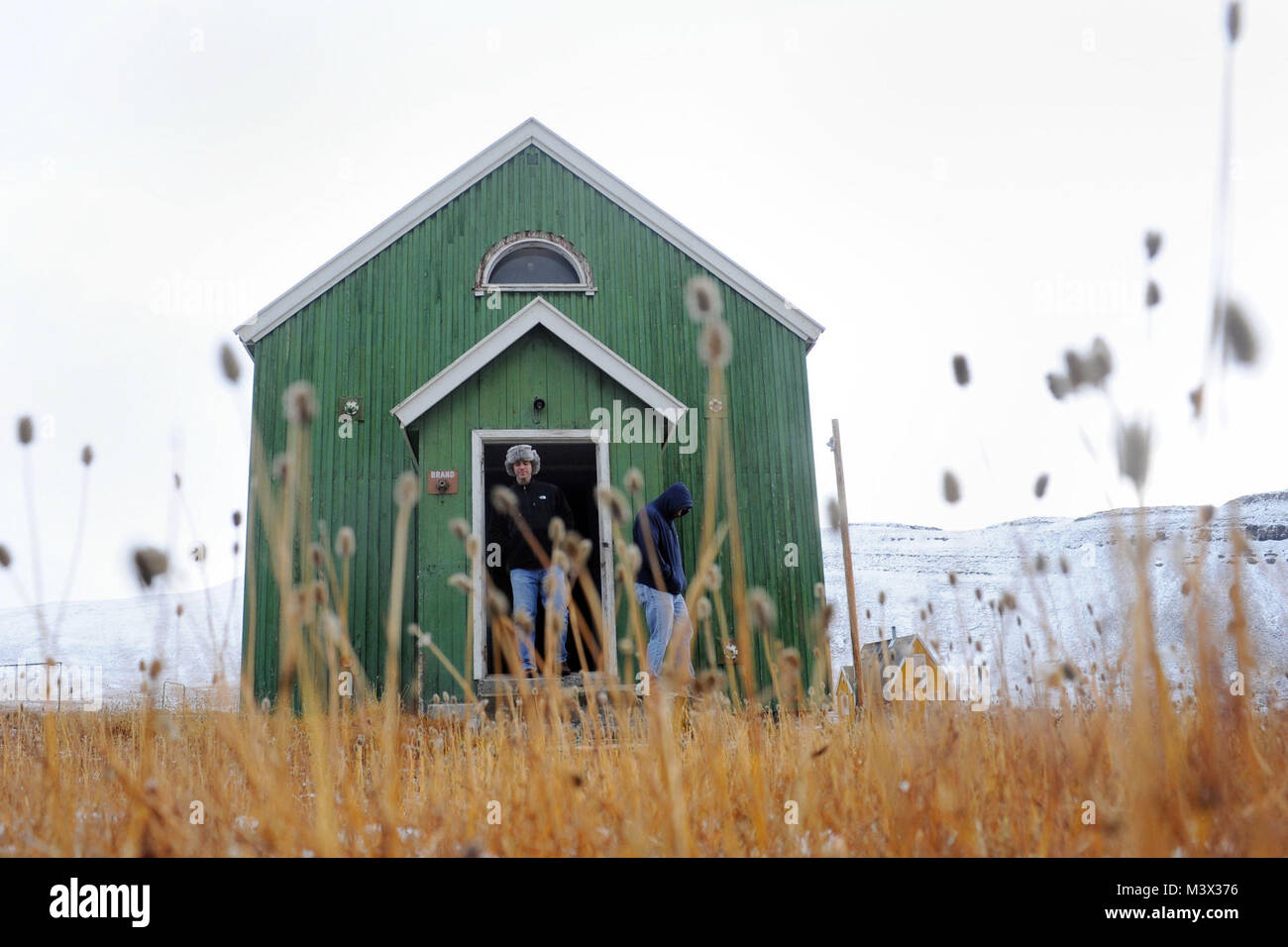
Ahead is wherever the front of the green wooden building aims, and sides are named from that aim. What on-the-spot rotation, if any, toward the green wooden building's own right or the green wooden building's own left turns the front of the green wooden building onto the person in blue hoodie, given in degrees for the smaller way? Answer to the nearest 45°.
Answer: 0° — it already faces them

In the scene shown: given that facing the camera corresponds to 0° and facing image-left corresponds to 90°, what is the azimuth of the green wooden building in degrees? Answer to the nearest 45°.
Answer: approximately 0°

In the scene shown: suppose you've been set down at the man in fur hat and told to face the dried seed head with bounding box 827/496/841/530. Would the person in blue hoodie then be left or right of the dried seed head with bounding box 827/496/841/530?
left

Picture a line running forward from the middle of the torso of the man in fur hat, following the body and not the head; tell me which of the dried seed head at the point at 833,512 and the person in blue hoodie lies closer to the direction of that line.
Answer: the dried seed head

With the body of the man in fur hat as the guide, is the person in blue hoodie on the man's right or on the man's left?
on the man's left
